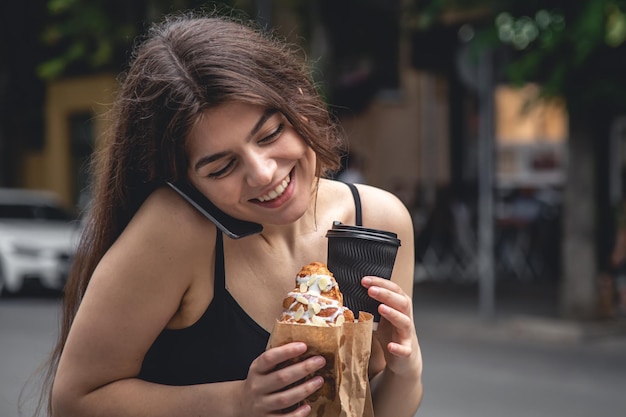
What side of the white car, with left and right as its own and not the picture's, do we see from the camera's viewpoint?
front

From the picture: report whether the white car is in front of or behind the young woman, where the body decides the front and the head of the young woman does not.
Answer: behind

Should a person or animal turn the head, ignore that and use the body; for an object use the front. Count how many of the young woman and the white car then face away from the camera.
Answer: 0

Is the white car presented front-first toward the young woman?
yes

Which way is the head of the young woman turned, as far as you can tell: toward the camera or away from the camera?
toward the camera

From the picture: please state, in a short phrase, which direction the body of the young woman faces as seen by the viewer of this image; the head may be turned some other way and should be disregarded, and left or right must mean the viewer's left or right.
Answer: facing the viewer and to the right of the viewer
